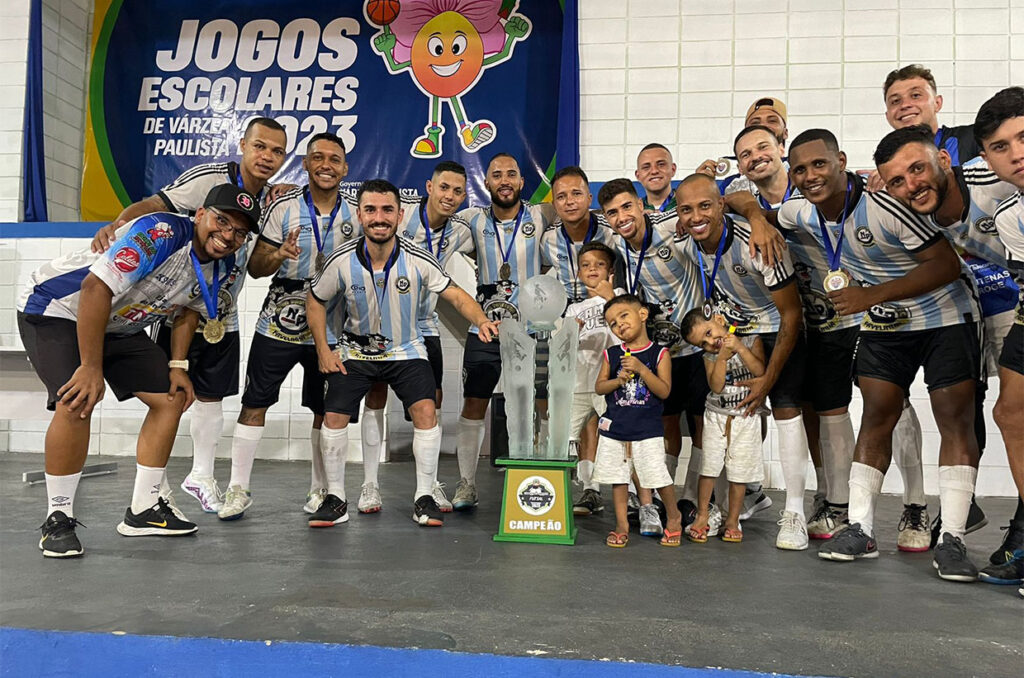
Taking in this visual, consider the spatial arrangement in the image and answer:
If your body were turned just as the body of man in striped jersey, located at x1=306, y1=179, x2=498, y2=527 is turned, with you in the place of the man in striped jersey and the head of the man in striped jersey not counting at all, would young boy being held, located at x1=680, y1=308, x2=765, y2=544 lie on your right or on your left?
on your left

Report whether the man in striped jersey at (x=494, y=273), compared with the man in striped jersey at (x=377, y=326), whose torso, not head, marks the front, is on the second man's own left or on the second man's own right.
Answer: on the second man's own left

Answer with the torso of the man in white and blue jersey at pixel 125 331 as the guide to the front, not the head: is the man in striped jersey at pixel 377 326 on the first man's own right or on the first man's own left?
on the first man's own left

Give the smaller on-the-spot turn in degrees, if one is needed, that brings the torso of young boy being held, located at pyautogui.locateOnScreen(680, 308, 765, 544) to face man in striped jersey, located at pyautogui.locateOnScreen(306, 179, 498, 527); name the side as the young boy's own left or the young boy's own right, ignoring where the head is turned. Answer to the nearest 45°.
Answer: approximately 90° to the young boy's own right

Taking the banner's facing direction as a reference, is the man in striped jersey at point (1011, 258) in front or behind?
in front

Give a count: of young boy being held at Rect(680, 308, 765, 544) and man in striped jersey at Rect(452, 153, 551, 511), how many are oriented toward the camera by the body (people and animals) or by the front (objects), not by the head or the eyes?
2

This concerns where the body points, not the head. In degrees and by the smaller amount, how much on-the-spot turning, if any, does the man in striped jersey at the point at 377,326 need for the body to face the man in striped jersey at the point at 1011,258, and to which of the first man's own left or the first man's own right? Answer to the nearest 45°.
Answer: approximately 45° to the first man's own left
